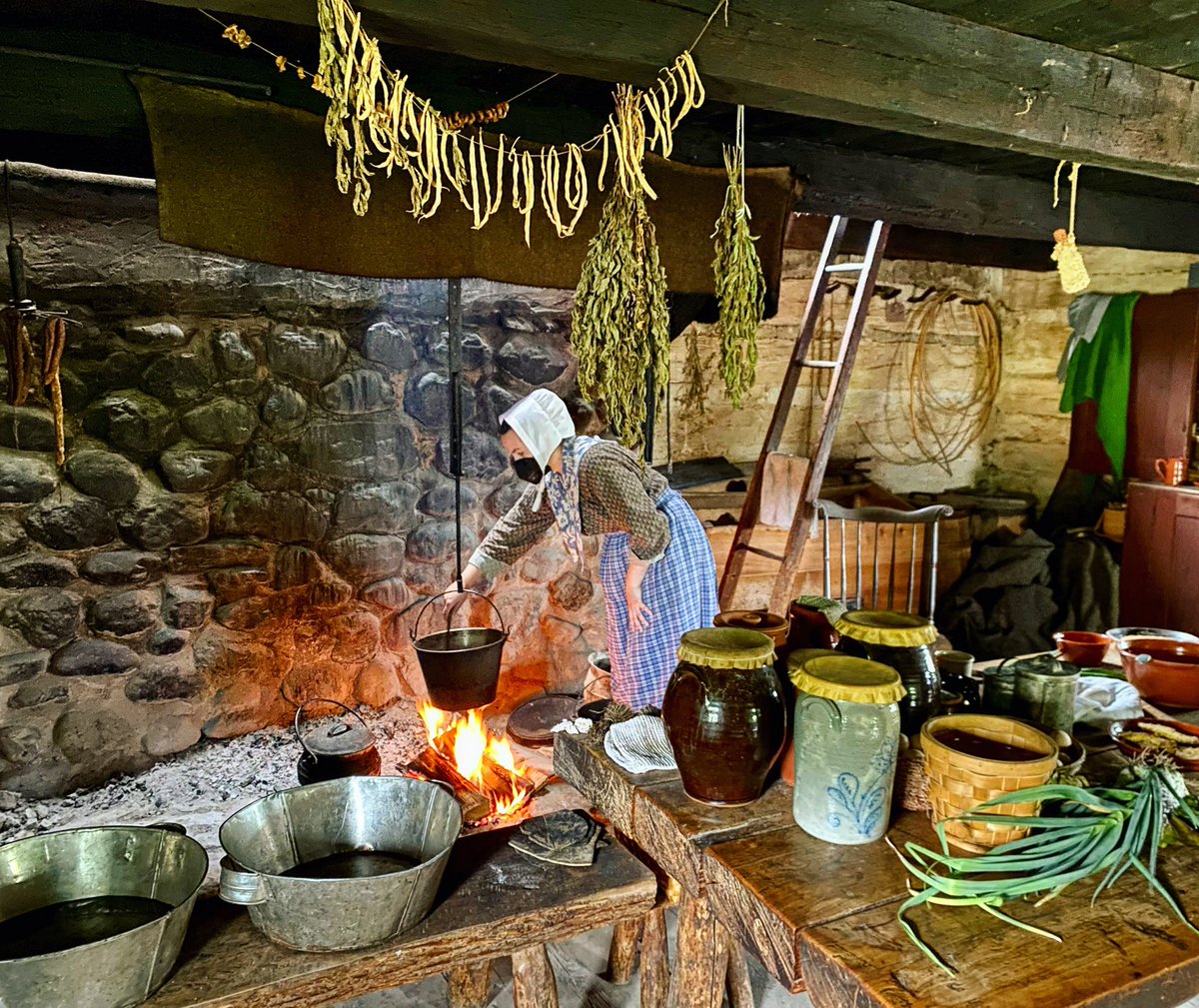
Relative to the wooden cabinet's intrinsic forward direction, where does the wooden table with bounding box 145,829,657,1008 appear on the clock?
The wooden table is roughly at 11 o'clock from the wooden cabinet.

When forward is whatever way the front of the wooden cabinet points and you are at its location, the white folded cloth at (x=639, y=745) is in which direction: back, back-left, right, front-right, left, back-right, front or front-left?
front-left

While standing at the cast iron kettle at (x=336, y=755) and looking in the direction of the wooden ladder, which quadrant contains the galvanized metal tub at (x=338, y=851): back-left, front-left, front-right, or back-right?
back-right

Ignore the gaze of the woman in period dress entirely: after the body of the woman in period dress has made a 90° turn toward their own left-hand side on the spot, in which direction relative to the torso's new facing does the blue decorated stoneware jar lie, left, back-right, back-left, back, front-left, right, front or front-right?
front

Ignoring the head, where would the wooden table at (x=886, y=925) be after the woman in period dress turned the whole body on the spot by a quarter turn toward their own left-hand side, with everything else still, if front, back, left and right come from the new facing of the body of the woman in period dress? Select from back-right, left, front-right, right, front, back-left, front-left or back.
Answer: front

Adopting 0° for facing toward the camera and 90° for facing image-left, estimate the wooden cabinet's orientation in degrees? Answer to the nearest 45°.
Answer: approximately 45°

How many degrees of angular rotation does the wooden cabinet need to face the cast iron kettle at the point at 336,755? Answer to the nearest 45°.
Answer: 0° — it already faces it

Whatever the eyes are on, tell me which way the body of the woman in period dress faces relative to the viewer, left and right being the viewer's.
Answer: facing to the left of the viewer

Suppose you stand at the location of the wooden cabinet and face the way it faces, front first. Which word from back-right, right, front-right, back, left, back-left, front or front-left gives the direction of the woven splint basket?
front-left

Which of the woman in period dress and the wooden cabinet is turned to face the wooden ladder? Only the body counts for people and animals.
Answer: the wooden cabinet

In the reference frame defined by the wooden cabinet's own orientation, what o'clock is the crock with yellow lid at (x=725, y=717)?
The crock with yellow lid is roughly at 11 o'clock from the wooden cabinet.

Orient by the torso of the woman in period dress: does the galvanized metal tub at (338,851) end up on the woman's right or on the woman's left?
on the woman's left
